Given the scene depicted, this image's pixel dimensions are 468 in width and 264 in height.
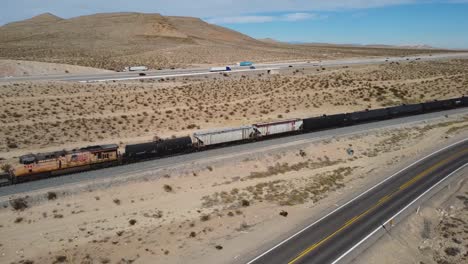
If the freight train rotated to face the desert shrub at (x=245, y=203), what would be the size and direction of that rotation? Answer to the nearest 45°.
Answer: approximately 90° to its left

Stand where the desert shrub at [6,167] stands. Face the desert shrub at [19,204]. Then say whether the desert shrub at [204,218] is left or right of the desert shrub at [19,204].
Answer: left

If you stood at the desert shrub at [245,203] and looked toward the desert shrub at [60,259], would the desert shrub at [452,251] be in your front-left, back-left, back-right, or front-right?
back-left

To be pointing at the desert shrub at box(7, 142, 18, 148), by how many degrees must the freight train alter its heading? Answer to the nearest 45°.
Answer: approximately 45° to its right

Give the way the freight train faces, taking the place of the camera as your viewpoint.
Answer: facing the viewer and to the left of the viewer

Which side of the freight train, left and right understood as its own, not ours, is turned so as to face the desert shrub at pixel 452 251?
left

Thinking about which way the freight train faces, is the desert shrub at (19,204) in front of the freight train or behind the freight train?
in front

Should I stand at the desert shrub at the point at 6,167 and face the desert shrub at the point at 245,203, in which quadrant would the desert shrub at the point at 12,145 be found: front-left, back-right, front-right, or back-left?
back-left

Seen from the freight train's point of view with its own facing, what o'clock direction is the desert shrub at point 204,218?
The desert shrub is roughly at 9 o'clock from the freight train.
